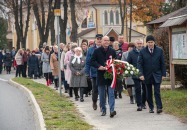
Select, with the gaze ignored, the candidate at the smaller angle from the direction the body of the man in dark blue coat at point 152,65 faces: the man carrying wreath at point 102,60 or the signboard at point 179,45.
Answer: the man carrying wreath

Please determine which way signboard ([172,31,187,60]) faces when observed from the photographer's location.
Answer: facing the viewer and to the left of the viewer

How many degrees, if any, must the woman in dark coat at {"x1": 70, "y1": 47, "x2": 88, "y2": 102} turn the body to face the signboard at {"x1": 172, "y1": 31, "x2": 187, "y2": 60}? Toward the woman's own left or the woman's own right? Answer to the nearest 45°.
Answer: approximately 90° to the woman's own left

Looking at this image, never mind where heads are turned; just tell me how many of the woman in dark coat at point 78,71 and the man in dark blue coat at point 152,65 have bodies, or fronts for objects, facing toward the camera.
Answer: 2

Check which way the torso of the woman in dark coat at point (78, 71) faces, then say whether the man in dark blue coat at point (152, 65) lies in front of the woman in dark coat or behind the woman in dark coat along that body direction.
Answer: in front

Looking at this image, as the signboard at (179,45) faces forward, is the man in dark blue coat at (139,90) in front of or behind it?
in front

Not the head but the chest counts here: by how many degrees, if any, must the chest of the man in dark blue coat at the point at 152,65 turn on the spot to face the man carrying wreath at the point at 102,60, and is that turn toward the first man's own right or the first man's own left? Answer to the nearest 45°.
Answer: approximately 90° to the first man's own right

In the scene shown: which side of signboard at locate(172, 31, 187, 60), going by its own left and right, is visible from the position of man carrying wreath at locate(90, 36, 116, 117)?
front

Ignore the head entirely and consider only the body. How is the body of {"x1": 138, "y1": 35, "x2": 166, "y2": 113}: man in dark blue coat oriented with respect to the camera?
toward the camera
